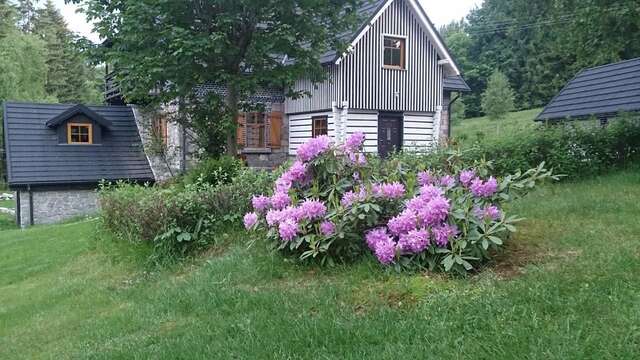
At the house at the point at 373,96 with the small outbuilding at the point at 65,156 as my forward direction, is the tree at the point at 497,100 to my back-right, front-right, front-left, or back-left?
back-right

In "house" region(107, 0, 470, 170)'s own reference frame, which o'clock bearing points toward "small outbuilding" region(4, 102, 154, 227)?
The small outbuilding is roughly at 3 o'clock from the house.

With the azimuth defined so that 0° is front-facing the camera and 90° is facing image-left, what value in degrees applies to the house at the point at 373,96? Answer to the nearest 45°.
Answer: approximately 0°

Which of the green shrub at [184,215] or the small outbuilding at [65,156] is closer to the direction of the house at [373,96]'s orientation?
the green shrub

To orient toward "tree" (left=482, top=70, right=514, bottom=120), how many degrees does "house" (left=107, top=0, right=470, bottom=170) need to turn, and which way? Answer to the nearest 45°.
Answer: approximately 135° to its left

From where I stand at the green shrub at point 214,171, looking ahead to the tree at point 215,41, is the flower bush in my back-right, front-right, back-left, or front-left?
back-right

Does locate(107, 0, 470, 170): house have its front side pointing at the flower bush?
yes

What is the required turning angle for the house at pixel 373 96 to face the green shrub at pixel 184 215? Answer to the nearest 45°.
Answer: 0° — it already faces it

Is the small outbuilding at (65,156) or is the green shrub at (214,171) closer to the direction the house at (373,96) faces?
the green shrub
